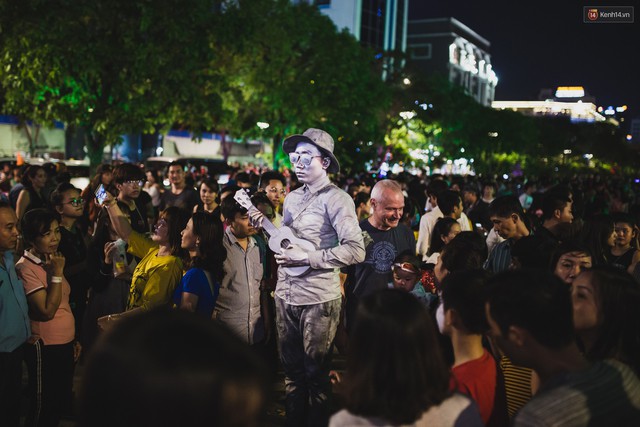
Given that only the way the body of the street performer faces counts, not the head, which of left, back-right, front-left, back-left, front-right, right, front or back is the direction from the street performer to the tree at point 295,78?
back-right

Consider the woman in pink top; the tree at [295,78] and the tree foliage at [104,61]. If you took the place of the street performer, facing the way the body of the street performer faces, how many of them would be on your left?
0

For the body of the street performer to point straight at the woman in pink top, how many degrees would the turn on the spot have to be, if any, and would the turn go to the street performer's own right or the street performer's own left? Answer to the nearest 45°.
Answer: approximately 45° to the street performer's own right

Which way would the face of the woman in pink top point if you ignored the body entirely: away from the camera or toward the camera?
toward the camera

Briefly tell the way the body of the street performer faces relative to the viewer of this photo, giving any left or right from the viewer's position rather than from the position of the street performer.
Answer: facing the viewer and to the left of the viewer

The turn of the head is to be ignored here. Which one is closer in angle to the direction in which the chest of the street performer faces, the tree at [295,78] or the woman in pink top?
the woman in pink top

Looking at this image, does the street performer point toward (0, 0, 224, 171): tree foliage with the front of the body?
no

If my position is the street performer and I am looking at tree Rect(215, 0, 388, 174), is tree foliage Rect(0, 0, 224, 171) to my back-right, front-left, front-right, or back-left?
front-left

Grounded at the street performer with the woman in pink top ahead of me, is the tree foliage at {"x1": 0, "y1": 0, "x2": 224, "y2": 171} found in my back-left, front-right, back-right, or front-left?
front-right

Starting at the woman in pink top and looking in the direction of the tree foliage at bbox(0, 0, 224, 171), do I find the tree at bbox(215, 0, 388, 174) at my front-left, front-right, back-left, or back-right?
front-right
